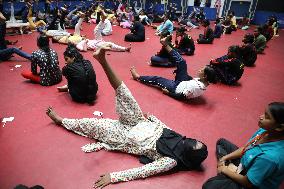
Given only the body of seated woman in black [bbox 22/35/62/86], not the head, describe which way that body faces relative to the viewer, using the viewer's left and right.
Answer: facing away from the viewer and to the left of the viewer

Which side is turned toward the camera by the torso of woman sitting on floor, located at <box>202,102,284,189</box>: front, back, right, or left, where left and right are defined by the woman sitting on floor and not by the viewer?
left

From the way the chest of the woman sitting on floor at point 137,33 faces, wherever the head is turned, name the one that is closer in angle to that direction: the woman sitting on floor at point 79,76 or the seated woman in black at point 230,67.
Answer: the woman sitting on floor

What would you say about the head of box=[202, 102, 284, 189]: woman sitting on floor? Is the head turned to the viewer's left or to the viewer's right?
to the viewer's left

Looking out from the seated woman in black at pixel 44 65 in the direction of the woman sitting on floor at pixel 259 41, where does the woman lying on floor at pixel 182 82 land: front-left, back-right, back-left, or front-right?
front-right

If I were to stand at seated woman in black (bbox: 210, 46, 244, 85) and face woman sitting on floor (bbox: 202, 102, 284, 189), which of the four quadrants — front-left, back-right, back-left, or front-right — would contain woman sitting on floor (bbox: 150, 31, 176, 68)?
back-right

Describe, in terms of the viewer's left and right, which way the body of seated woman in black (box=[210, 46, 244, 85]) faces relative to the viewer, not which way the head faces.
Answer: facing away from the viewer and to the left of the viewer
